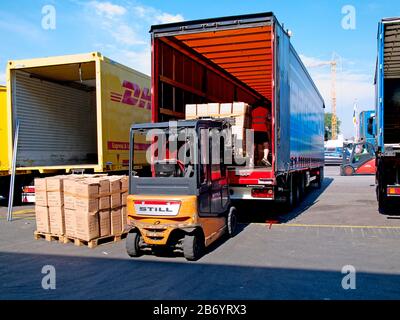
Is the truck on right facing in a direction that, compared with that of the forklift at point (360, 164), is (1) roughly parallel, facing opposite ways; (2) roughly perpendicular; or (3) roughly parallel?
roughly perpendicular

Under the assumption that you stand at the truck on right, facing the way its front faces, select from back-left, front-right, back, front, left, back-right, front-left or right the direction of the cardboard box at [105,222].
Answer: back-left

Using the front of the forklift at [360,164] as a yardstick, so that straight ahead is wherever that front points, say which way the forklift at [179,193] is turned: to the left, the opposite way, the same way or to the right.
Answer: to the right

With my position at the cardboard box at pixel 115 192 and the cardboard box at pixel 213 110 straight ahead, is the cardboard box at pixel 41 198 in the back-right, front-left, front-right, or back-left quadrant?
back-left

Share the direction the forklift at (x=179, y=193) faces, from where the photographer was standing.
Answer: facing away from the viewer and to the right of the viewer

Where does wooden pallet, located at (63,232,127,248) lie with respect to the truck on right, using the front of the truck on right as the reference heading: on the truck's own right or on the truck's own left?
on the truck's own left

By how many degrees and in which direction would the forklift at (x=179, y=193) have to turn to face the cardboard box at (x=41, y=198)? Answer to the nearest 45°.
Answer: approximately 90° to its left

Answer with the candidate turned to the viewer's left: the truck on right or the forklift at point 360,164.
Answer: the forklift

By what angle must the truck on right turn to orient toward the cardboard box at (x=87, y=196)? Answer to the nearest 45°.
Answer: approximately 135° to its left

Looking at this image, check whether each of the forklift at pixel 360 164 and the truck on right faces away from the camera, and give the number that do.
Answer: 1

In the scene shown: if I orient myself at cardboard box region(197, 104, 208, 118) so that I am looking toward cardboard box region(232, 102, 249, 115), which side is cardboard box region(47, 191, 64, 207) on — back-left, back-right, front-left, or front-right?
back-right

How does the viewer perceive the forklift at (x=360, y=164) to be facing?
facing to the left of the viewer

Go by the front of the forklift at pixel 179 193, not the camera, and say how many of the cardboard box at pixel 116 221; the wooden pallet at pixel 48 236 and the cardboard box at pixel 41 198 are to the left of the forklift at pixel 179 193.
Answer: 3

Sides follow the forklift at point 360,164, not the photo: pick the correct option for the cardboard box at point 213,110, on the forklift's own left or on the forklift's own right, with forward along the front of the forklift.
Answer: on the forklift's own left

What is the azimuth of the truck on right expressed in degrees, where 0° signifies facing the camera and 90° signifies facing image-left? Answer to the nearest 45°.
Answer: approximately 180°
